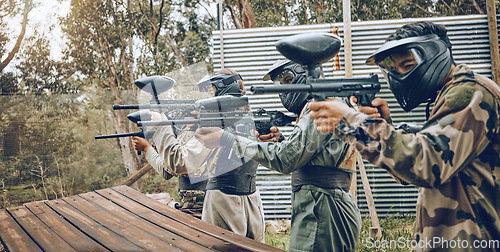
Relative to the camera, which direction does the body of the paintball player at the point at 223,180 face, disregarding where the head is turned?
to the viewer's left

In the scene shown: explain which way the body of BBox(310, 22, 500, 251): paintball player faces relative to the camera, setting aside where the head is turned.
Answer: to the viewer's left

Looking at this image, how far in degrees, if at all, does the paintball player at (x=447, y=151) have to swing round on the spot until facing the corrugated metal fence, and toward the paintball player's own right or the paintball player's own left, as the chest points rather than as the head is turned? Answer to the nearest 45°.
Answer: approximately 90° to the paintball player's own right

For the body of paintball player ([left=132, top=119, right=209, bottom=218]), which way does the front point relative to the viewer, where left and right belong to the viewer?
facing to the left of the viewer

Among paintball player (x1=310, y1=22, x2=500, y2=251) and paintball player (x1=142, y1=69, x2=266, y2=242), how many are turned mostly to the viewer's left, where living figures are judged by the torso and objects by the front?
2

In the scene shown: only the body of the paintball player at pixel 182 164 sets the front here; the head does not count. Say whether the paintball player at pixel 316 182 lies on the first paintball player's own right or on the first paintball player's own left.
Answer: on the first paintball player's own left

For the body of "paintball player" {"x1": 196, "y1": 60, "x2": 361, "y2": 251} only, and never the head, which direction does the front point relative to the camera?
to the viewer's left

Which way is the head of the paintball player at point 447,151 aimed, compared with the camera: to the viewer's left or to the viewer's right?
to the viewer's left

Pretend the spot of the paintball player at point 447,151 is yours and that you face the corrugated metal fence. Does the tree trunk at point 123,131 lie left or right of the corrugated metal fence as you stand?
left

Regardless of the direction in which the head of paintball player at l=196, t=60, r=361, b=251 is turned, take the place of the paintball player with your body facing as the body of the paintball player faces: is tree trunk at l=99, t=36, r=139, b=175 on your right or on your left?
on your right

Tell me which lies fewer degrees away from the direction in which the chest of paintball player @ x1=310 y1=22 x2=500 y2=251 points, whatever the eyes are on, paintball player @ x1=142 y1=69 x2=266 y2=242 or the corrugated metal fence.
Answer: the paintball player

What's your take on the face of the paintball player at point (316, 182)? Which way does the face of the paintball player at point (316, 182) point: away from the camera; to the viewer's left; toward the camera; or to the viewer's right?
to the viewer's left

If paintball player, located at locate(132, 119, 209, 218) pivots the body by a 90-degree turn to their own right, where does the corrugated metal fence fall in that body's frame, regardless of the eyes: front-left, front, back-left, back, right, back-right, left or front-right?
front-right

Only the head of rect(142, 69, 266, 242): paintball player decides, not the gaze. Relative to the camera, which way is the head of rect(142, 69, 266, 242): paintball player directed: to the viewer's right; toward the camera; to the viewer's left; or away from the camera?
to the viewer's left

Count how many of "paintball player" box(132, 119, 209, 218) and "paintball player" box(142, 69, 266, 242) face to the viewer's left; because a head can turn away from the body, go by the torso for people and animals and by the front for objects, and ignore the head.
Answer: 2
